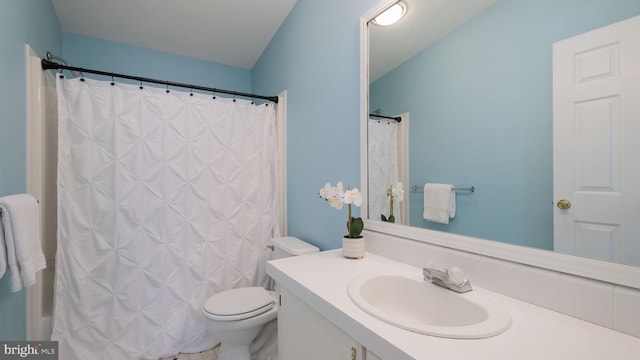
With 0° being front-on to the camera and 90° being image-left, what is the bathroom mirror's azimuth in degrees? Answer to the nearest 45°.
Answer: approximately 45°

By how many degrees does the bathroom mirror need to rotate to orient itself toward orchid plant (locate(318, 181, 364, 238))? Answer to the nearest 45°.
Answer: approximately 45° to its right

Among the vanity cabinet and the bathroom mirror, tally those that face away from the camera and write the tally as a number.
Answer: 0

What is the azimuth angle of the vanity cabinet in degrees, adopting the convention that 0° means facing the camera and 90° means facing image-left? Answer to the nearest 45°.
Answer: approximately 45°

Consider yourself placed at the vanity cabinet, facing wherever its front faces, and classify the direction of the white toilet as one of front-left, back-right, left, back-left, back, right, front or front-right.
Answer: right

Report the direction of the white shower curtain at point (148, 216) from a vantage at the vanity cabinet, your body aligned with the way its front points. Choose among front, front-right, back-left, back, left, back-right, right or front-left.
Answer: right
